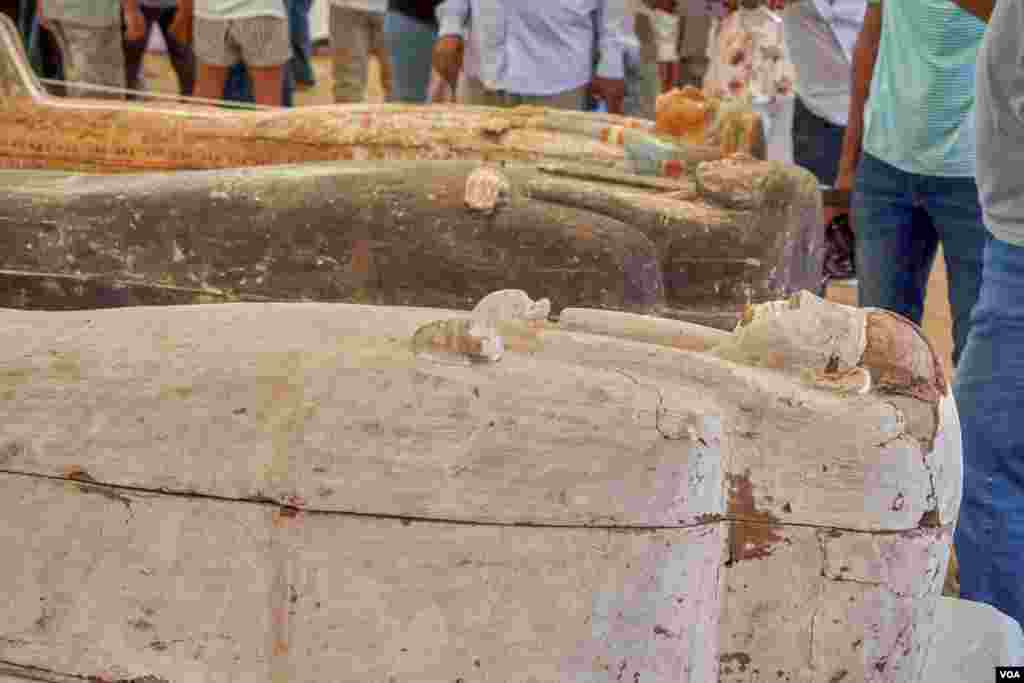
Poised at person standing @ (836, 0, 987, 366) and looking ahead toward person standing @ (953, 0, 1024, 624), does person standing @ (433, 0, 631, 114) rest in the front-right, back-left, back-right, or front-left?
back-right

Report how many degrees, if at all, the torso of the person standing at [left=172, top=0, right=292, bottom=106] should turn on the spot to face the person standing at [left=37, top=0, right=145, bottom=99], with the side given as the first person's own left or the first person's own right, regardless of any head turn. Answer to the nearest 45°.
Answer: approximately 135° to the first person's own right

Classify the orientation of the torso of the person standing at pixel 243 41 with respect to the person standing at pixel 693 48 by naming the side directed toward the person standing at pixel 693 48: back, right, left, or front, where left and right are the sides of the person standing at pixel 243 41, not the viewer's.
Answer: left

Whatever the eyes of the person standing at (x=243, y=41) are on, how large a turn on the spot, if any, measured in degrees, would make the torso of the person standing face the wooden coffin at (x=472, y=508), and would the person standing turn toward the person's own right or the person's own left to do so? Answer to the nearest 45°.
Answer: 0° — they already face it

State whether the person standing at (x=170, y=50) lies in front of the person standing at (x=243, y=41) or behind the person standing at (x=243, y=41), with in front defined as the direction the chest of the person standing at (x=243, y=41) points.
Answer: behind

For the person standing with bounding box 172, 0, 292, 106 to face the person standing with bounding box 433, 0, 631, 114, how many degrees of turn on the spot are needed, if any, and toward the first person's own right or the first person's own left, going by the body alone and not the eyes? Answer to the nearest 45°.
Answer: approximately 45° to the first person's own left

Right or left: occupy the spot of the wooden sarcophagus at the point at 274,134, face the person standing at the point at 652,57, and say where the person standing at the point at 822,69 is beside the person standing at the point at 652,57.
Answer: right

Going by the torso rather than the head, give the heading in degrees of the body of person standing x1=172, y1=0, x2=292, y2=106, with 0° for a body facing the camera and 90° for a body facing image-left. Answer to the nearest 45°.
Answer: approximately 0°

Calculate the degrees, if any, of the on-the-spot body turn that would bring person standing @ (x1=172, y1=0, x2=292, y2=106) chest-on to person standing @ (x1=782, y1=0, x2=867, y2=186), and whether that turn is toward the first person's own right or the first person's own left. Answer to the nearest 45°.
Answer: approximately 45° to the first person's own left

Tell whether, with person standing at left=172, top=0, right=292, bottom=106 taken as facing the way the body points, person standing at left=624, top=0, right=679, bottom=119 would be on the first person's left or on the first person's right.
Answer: on the first person's left

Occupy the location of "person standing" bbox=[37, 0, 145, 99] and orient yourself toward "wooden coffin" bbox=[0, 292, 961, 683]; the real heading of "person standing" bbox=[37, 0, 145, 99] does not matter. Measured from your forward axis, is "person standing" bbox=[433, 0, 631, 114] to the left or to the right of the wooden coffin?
left

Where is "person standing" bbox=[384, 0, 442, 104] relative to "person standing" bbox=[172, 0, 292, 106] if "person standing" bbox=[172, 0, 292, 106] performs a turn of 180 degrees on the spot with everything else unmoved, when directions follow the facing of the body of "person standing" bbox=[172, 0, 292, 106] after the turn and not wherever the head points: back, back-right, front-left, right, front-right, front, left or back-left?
front-right
